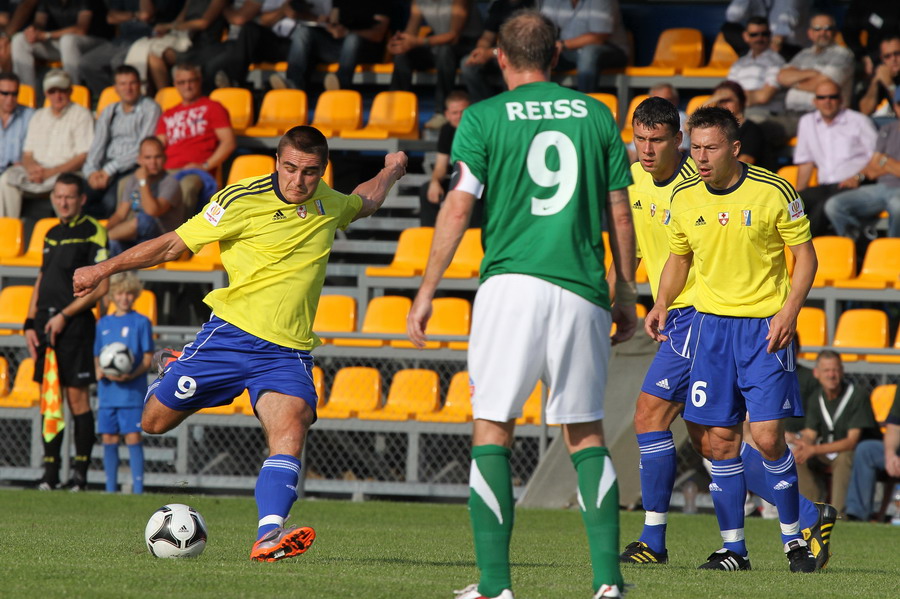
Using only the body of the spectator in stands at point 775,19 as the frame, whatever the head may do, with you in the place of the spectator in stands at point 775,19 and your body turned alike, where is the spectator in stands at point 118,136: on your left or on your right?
on your right

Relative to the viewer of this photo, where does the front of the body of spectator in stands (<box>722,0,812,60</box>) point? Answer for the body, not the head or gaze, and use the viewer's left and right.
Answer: facing the viewer

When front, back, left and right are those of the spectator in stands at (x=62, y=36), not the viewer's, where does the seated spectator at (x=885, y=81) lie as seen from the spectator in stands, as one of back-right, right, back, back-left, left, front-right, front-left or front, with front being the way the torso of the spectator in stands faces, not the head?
left

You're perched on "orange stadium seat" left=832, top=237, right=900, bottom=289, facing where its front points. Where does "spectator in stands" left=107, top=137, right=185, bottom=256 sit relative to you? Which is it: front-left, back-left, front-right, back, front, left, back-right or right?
front-right

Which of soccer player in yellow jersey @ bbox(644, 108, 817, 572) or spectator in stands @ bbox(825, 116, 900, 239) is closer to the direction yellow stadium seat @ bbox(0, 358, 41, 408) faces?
the soccer player in yellow jersey

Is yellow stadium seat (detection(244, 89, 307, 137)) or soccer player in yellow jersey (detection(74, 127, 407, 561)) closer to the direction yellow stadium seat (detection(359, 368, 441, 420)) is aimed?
the soccer player in yellow jersey

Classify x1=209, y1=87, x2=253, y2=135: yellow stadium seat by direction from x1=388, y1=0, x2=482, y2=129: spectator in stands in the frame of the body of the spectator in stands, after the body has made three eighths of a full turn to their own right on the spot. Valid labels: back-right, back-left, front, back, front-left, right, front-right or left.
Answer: left

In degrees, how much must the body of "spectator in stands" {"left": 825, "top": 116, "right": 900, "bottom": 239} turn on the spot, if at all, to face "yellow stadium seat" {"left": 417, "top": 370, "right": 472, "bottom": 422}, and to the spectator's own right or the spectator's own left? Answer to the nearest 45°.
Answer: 0° — they already face it

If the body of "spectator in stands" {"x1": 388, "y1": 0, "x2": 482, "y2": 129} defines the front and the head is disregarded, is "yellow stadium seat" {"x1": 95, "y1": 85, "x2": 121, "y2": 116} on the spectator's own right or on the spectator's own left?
on the spectator's own right

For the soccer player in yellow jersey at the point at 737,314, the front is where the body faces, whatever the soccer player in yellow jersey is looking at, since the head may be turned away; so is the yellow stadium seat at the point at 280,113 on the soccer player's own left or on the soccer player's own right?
on the soccer player's own right

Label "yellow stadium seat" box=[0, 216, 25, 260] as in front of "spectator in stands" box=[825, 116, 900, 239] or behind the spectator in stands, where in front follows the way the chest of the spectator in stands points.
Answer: in front

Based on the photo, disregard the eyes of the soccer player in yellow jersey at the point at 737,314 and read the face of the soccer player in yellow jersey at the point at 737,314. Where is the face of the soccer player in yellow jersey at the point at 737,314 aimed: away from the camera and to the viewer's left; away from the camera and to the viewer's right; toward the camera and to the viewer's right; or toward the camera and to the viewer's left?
toward the camera and to the viewer's left

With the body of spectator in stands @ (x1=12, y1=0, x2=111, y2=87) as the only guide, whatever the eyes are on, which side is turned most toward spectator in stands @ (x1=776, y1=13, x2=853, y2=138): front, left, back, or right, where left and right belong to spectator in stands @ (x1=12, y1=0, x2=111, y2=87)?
left

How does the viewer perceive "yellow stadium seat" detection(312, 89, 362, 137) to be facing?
facing the viewer and to the left of the viewer

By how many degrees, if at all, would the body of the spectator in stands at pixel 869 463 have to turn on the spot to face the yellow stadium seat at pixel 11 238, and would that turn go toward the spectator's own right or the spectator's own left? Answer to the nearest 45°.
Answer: approximately 45° to the spectator's own right

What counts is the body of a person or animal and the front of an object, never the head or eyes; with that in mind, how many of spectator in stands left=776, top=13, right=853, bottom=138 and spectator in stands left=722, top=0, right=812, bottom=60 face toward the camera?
2

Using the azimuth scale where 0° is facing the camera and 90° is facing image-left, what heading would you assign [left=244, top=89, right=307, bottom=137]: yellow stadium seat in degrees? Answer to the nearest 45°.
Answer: approximately 45°
